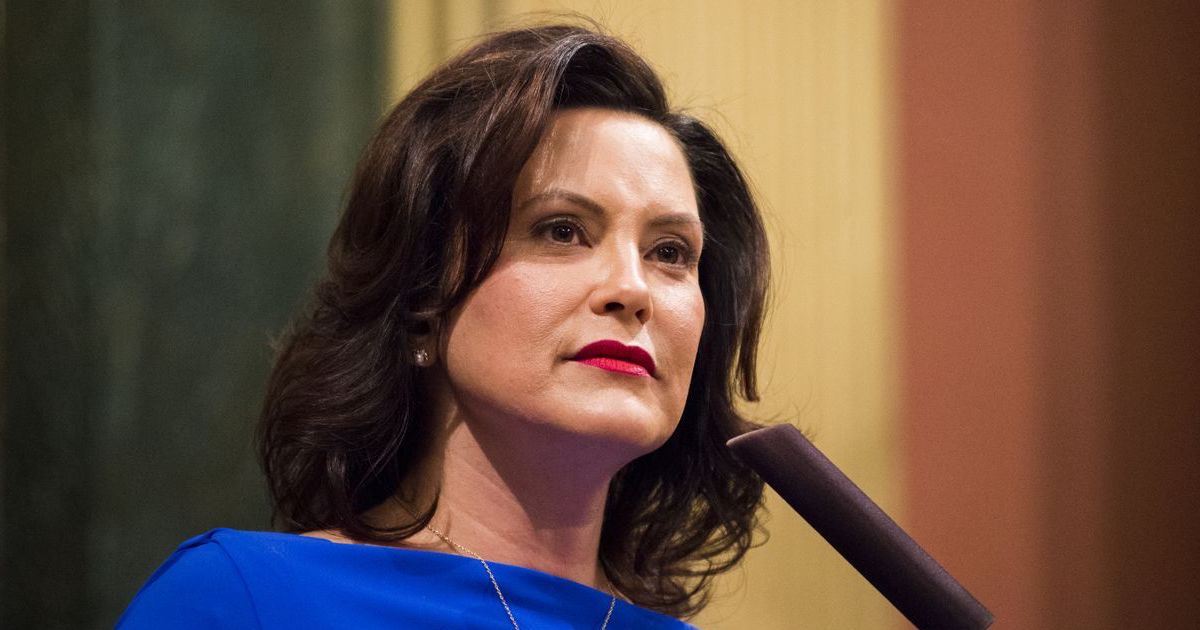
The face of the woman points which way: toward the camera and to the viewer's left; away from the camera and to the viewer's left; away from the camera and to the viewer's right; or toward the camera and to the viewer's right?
toward the camera and to the viewer's right

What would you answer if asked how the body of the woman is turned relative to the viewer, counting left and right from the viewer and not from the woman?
facing the viewer and to the right of the viewer
